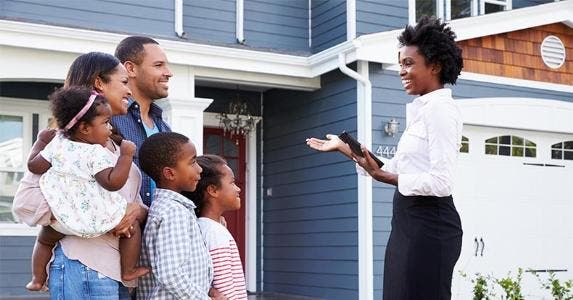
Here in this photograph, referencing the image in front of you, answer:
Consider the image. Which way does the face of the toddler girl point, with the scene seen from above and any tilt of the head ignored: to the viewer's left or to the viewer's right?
to the viewer's right

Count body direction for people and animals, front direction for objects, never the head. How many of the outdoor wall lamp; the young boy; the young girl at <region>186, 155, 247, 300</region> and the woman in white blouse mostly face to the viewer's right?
2

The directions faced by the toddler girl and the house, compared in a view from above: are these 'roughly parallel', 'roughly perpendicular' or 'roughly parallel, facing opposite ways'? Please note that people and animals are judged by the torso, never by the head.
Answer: roughly perpendicular

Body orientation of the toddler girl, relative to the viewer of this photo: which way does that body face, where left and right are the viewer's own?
facing away from the viewer and to the right of the viewer

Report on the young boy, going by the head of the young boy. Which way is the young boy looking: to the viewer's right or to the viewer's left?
to the viewer's right

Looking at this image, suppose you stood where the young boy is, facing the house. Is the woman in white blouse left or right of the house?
right

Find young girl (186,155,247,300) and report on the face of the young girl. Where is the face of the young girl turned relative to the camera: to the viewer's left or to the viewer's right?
to the viewer's right

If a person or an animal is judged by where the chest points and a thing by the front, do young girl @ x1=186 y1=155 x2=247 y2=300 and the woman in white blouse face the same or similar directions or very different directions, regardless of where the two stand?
very different directions

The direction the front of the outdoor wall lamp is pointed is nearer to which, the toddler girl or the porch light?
the toddler girl

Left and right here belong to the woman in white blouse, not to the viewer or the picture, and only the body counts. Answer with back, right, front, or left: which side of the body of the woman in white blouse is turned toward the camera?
left

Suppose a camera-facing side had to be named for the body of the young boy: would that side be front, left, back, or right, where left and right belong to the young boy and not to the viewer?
right

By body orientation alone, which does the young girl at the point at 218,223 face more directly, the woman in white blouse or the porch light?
the woman in white blouse

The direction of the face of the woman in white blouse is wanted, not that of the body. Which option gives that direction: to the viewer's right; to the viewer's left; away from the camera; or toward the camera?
to the viewer's left
